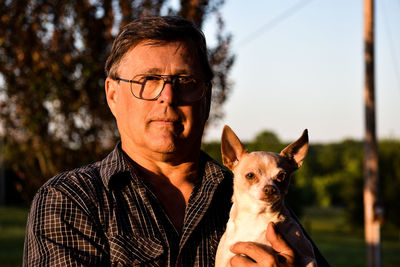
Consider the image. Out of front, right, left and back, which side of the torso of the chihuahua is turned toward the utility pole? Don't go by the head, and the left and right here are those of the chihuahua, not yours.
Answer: back

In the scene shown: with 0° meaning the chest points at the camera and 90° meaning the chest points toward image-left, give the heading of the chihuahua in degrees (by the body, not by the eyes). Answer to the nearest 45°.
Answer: approximately 0°

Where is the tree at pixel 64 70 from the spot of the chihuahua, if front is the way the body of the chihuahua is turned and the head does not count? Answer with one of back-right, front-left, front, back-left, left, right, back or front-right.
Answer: back-right
